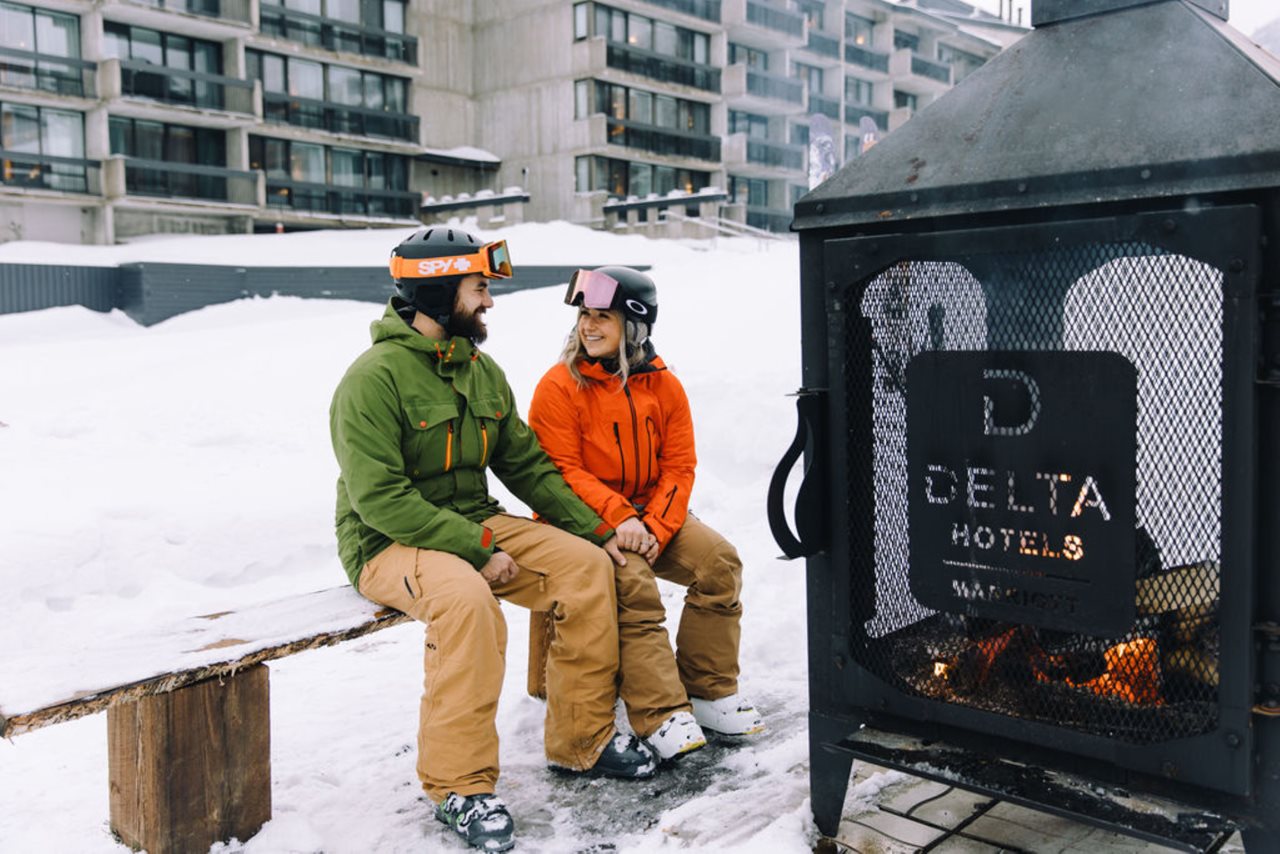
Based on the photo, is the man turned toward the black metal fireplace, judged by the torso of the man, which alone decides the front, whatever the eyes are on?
yes

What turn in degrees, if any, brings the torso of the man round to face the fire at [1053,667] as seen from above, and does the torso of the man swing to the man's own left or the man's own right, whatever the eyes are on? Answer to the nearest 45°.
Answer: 0° — they already face it

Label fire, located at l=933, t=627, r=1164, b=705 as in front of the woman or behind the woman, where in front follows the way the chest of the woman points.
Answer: in front

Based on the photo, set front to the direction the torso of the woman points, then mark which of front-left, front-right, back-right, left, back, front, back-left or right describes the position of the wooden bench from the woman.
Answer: right

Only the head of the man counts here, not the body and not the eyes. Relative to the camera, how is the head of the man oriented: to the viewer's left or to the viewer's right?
to the viewer's right

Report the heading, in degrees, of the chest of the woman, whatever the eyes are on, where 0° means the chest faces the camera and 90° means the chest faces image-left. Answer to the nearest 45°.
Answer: approximately 315°

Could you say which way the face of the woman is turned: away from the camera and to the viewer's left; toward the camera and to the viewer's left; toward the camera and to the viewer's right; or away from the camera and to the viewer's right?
toward the camera and to the viewer's left

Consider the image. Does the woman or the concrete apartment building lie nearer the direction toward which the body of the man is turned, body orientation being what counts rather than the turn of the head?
the woman

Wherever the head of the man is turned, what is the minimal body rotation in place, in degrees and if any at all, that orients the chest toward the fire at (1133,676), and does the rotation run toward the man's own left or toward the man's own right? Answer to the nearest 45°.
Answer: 0° — they already face it

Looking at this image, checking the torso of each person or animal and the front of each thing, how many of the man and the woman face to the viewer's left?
0

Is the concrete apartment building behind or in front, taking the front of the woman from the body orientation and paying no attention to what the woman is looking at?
behind

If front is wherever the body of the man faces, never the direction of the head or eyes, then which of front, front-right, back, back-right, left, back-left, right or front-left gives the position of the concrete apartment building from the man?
back-left

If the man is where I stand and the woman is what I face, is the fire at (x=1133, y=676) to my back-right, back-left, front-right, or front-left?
front-right

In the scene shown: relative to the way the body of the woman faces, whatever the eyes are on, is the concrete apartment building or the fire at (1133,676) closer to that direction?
the fire
